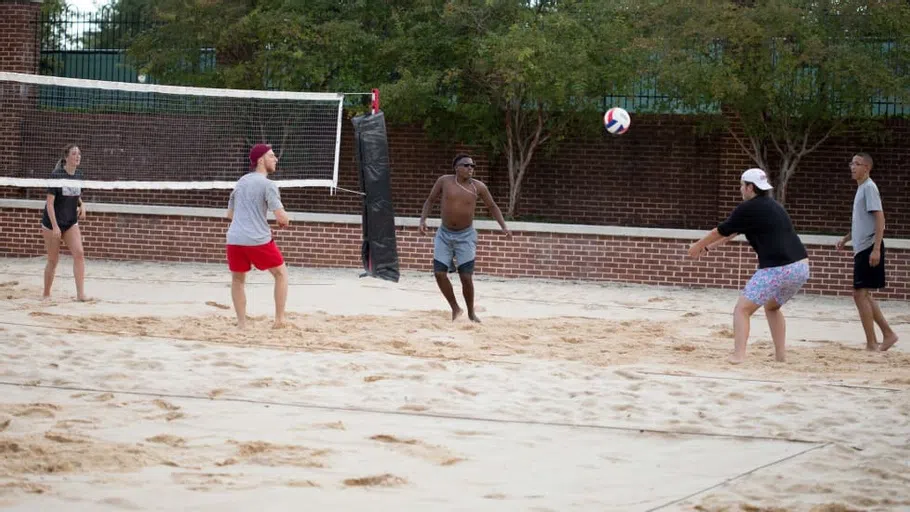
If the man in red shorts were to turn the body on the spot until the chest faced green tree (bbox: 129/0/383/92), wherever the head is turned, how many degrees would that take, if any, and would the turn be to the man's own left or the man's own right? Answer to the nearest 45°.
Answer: approximately 45° to the man's own left

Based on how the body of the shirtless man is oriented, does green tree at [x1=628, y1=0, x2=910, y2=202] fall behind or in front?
behind

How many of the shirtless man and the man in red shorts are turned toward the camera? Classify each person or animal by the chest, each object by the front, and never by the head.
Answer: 1

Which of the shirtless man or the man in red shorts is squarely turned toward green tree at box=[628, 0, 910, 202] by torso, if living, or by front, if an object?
the man in red shorts

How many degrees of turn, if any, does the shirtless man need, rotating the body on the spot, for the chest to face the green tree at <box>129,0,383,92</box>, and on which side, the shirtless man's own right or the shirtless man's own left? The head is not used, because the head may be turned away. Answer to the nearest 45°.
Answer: approximately 180°

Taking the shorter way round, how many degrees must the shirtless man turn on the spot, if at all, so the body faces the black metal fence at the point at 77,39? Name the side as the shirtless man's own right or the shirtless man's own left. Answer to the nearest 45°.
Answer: approximately 135° to the shirtless man's own right

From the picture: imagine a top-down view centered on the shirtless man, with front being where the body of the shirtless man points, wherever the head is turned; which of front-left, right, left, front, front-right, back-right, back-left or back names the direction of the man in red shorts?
front-right

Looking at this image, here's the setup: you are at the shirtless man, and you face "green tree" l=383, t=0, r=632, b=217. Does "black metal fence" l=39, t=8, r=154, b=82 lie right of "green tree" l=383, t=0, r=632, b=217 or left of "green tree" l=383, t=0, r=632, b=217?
left

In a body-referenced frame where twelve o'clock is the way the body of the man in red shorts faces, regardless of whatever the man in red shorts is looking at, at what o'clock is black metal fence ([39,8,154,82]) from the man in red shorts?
The black metal fence is roughly at 10 o'clock from the man in red shorts.

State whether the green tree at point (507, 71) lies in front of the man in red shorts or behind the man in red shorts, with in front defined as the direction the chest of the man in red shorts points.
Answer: in front

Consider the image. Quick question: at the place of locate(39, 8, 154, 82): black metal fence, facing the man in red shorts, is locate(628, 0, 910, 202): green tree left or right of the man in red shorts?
left

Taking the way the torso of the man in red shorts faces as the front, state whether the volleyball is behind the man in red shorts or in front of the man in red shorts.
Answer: in front

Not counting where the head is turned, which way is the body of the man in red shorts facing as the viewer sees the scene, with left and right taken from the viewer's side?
facing away from the viewer and to the right of the viewer
